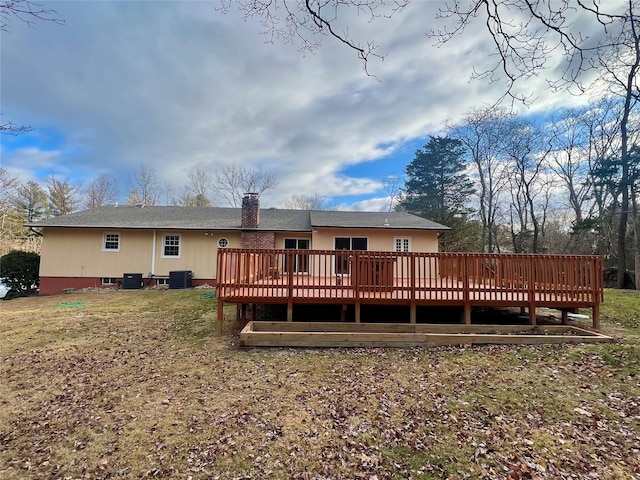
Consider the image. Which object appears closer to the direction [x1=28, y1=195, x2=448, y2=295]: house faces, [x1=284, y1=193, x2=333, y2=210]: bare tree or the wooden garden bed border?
the bare tree

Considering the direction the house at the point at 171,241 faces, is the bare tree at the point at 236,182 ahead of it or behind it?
ahead

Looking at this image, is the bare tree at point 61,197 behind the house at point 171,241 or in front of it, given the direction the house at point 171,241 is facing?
in front

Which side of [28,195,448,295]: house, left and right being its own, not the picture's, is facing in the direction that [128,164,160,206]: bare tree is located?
front

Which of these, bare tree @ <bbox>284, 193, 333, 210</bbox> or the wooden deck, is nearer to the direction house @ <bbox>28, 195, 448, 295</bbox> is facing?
the bare tree

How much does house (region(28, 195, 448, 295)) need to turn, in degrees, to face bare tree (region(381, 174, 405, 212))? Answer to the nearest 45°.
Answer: approximately 45° to its right

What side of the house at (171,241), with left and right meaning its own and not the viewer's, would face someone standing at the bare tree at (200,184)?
front

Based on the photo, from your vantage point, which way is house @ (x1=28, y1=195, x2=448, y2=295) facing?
away from the camera

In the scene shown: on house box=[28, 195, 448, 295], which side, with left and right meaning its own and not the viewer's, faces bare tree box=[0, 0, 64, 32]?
back

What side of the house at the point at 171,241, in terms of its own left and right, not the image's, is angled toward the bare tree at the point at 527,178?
right

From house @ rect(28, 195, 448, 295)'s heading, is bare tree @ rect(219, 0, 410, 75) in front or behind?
behind
